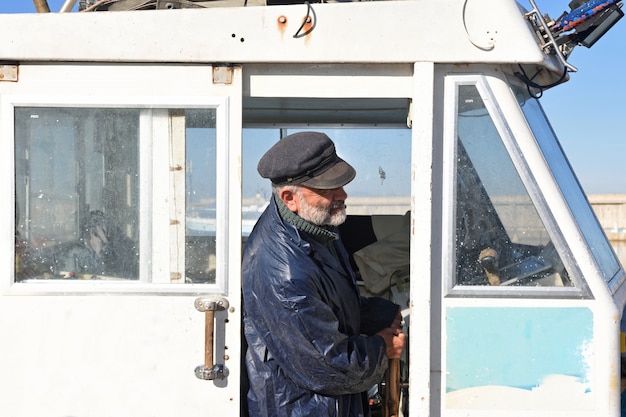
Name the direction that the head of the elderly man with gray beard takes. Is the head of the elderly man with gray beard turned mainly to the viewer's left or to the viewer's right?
to the viewer's right

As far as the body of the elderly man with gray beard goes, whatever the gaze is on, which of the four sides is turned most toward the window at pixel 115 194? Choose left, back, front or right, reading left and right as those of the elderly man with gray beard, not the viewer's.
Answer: back

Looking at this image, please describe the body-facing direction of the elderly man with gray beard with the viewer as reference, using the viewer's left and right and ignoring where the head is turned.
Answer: facing to the right of the viewer
